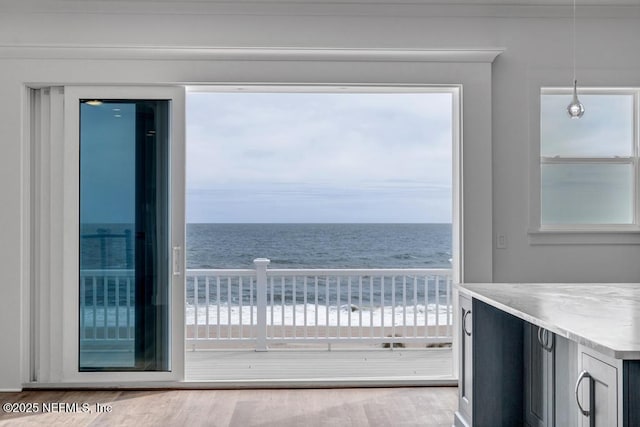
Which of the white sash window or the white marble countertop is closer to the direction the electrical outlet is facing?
the white marble countertop

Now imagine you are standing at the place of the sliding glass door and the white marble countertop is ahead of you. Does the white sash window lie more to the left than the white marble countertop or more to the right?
left

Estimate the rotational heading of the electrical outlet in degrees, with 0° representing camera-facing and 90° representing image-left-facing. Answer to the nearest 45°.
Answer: approximately 0°

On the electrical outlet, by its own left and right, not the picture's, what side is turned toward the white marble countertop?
front

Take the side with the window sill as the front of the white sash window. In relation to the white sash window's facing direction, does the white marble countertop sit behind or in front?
in front

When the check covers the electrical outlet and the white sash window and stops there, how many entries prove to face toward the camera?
2

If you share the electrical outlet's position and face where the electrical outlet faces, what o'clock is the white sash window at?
The white sash window is roughly at 8 o'clock from the electrical outlet.

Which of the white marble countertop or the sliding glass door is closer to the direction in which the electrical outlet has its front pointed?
the white marble countertop

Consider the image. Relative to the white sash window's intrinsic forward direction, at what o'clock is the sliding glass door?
The sliding glass door is roughly at 2 o'clock from the white sash window.

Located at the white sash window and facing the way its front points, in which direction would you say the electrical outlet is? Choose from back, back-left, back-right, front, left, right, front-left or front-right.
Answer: front-right

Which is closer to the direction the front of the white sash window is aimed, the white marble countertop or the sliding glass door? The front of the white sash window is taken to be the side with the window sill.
the white marble countertop
